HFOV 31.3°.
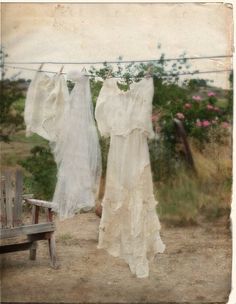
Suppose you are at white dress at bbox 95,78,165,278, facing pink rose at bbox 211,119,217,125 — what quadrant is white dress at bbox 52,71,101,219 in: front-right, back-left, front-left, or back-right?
back-left

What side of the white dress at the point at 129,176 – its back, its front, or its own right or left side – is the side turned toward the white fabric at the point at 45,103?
right

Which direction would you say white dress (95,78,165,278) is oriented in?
toward the camera

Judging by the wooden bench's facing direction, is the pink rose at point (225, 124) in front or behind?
in front

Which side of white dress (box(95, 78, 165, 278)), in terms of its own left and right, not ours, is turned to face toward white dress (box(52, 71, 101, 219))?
right

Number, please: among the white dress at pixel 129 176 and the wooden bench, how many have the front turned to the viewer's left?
0

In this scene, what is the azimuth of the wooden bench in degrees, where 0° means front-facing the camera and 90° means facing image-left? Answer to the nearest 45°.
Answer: approximately 315°
